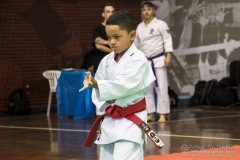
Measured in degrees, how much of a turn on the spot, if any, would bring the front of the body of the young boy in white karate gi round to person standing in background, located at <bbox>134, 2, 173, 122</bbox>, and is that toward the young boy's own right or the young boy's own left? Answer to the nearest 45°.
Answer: approximately 135° to the young boy's own right

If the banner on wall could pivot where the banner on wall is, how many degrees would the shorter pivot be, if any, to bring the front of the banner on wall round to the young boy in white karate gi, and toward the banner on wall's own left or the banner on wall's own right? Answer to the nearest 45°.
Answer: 0° — it already faces them

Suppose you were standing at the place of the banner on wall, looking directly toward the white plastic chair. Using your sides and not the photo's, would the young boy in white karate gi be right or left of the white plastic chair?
left

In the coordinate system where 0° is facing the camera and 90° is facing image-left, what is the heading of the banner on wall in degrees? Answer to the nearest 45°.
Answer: approximately 0°

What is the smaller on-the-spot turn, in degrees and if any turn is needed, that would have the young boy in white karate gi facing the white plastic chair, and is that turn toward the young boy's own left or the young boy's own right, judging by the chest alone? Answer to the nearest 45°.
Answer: approximately 135° to the young boy's own right

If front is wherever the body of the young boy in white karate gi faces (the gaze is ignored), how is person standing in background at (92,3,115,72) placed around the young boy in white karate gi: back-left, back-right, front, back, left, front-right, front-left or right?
back-right

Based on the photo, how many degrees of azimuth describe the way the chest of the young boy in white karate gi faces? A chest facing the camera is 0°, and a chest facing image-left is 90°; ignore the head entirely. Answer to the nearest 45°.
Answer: approximately 45°

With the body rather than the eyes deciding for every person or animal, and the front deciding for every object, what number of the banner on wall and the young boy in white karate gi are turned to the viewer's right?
0

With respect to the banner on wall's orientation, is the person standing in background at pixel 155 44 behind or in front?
in front

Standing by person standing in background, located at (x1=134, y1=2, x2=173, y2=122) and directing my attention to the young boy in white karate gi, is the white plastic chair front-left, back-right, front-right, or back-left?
back-right
